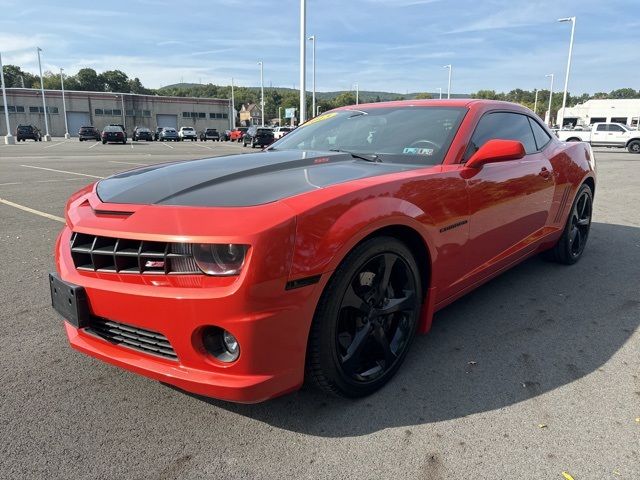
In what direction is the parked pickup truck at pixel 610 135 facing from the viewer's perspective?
to the viewer's right

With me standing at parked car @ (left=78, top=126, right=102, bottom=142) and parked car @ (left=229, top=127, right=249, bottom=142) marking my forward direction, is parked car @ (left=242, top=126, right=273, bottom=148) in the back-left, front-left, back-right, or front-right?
front-right

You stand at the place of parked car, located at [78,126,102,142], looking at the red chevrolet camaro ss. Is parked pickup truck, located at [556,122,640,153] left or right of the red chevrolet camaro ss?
left

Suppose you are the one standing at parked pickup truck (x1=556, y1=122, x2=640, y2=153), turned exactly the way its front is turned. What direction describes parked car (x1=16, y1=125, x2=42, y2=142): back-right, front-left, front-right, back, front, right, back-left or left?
back

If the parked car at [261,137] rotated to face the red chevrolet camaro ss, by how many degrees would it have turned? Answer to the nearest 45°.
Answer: approximately 45° to its left

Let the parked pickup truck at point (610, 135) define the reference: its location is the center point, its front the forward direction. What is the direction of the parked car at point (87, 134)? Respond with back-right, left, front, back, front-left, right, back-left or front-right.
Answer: back

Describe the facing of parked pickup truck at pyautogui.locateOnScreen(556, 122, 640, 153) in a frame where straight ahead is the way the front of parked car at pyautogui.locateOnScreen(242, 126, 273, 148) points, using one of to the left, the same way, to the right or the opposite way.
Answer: to the left

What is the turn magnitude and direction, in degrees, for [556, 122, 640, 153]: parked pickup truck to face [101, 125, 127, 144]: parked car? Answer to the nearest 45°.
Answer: approximately 180°

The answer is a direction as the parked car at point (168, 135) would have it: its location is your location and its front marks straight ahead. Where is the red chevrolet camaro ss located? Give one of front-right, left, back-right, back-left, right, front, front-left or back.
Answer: front

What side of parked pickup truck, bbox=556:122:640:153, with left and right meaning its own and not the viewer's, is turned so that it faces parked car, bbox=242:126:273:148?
back

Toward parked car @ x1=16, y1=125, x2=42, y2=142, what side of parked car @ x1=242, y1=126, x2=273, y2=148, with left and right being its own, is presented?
right

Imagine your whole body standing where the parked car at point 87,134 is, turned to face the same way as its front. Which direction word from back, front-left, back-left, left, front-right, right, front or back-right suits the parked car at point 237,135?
right
